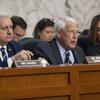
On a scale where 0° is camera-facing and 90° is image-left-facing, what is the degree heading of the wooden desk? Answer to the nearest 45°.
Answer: approximately 0°

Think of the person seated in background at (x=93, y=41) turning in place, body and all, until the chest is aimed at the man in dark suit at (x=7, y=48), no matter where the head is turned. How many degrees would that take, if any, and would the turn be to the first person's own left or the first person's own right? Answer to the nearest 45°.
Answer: approximately 90° to the first person's own right

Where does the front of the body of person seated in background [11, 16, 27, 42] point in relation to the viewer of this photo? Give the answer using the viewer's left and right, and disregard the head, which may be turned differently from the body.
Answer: facing the viewer and to the left of the viewer
